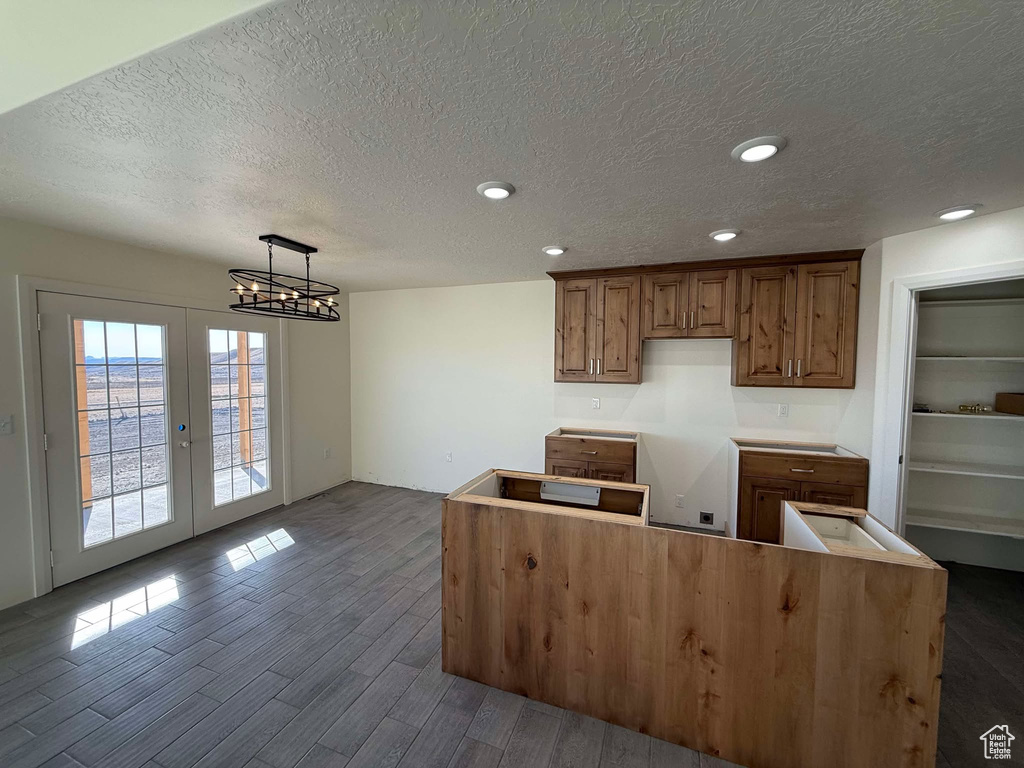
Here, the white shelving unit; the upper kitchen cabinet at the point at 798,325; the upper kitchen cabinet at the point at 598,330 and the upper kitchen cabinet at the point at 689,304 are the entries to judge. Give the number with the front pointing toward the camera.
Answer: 4

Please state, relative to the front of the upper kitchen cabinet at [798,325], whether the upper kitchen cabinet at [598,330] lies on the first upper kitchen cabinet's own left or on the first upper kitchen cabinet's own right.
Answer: on the first upper kitchen cabinet's own right

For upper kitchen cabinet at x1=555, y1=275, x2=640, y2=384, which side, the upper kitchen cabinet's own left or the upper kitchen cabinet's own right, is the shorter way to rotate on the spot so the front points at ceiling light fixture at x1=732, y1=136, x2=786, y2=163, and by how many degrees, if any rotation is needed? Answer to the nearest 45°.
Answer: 0° — it already faces it

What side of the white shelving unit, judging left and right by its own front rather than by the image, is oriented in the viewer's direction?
front

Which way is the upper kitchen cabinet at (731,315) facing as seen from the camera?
toward the camera

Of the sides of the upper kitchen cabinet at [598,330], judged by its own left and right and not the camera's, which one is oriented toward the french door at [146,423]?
right

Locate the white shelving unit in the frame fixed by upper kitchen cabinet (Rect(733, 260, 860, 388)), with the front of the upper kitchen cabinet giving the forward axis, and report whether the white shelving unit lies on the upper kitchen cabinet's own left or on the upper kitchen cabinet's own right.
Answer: on the upper kitchen cabinet's own left

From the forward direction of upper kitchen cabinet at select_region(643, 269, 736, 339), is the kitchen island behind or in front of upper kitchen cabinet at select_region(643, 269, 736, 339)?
in front

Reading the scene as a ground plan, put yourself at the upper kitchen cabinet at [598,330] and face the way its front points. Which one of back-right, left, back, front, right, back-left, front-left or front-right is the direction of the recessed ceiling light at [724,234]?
front-left

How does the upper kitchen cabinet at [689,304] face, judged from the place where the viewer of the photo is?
facing the viewer

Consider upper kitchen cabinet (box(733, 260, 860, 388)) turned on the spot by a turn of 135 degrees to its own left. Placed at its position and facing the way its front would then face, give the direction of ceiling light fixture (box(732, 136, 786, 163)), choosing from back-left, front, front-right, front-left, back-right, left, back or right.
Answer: back-right
